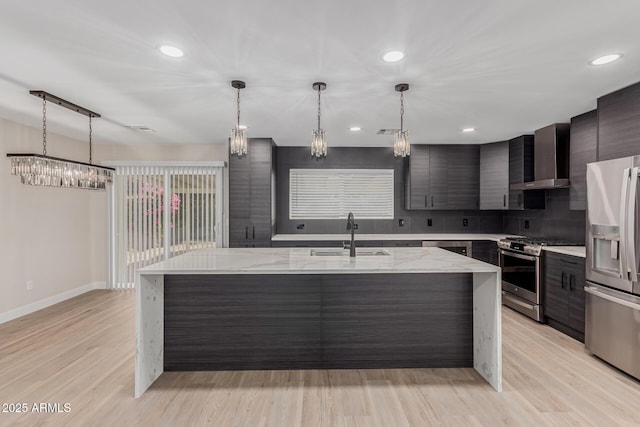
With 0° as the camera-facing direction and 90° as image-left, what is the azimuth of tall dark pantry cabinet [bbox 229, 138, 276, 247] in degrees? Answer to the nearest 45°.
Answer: approximately 0°

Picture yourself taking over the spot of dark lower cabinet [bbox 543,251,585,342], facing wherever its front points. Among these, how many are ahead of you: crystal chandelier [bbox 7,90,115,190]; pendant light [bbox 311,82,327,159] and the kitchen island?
3

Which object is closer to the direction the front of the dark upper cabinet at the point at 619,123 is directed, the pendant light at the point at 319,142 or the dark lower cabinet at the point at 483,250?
the pendant light

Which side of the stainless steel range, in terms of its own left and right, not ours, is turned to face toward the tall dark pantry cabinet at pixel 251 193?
front

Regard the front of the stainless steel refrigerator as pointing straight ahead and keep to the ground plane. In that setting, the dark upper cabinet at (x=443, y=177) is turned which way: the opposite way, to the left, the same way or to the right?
to the left

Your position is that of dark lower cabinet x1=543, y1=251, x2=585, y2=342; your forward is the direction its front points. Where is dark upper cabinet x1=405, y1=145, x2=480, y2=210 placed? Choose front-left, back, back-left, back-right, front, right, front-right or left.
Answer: right

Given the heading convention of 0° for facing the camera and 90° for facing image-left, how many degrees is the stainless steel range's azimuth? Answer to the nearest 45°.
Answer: approximately 45°

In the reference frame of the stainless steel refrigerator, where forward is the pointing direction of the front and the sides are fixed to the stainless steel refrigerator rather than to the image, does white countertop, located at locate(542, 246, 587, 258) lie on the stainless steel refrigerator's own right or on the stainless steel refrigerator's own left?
on the stainless steel refrigerator's own right

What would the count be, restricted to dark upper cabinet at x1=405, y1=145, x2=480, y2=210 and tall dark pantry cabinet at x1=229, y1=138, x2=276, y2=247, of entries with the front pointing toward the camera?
2

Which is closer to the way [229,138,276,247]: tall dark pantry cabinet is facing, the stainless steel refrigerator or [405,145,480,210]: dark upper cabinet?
the stainless steel refrigerator

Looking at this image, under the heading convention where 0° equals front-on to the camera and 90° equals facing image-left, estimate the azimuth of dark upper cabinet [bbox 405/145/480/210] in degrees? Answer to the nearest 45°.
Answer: approximately 0°

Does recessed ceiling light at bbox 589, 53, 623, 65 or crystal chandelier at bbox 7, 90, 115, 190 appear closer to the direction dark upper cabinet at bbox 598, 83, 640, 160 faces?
the crystal chandelier

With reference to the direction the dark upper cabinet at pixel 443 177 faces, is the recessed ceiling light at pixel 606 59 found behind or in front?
in front

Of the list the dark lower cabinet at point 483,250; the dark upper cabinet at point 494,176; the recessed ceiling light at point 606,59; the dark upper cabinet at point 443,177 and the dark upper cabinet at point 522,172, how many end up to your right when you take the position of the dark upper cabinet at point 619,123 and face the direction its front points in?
4
